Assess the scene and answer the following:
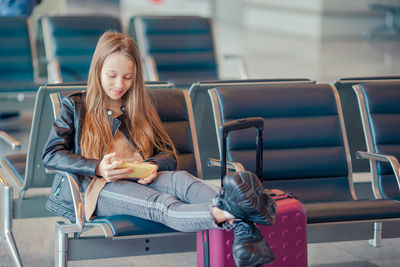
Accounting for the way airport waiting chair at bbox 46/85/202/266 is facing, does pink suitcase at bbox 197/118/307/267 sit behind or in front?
in front

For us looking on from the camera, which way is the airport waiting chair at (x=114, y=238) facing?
facing the viewer and to the right of the viewer

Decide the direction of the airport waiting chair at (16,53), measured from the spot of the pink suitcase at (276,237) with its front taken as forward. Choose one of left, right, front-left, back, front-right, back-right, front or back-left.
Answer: back

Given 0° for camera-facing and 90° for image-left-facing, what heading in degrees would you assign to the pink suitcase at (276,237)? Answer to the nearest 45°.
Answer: approximately 315°

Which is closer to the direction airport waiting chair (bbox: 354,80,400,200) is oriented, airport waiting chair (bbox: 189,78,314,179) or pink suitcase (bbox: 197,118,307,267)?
the pink suitcase

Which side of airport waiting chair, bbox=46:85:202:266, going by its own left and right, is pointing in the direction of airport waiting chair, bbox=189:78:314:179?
left

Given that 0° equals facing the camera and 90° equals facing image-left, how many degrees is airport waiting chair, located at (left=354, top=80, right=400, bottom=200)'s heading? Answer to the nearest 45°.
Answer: approximately 315°

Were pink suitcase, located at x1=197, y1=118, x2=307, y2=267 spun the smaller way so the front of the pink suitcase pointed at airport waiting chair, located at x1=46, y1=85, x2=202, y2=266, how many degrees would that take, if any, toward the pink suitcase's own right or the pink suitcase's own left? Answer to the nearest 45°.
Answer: approximately 135° to the pink suitcase's own right

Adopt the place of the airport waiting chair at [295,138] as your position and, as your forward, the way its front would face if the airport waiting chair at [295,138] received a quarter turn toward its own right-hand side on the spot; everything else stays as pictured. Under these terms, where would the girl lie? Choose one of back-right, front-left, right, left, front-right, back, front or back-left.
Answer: front

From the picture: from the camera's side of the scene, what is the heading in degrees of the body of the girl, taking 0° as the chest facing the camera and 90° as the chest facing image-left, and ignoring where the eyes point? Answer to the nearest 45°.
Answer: approximately 315°

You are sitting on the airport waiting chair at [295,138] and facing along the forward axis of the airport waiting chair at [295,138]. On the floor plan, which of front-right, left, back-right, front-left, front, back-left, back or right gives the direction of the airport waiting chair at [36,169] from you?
back-right
